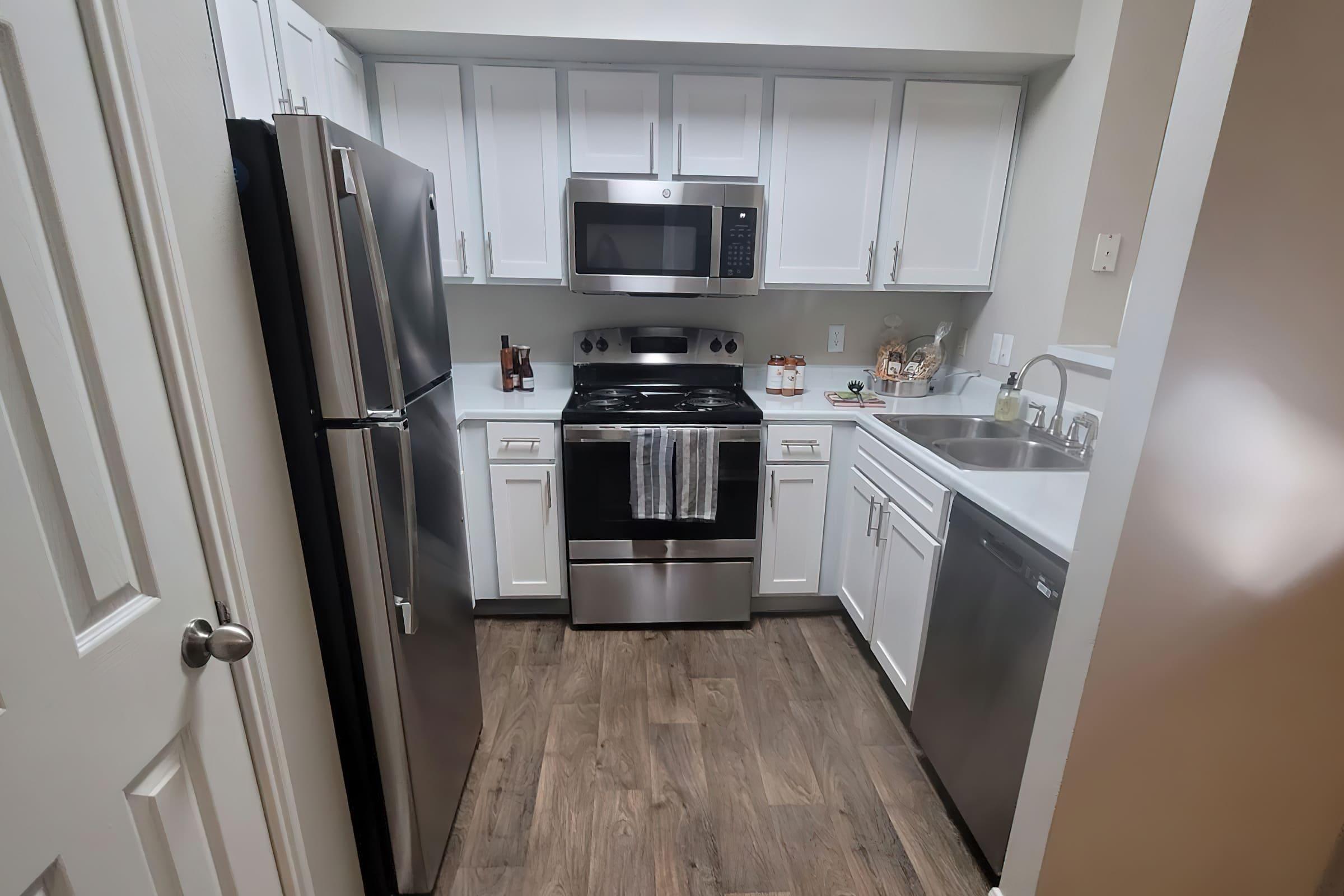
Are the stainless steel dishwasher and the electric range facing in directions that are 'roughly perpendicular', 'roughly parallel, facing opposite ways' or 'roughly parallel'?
roughly perpendicular

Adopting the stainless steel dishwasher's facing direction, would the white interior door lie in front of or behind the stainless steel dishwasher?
in front

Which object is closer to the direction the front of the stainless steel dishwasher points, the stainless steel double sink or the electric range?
the electric range

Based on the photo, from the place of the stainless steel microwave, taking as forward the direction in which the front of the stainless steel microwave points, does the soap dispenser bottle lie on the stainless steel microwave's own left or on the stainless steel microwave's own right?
on the stainless steel microwave's own left

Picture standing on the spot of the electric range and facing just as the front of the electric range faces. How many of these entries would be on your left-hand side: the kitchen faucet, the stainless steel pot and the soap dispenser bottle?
3

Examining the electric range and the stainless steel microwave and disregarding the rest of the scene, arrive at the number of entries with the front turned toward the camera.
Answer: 2

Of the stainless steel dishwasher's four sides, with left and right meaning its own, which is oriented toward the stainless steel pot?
right

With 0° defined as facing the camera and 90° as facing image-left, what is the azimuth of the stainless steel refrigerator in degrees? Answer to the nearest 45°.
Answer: approximately 315°

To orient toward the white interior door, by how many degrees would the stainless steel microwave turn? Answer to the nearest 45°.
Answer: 0° — it already faces it

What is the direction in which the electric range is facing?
toward the camera

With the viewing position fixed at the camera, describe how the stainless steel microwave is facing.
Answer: facing the viewer

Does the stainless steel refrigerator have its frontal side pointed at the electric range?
no

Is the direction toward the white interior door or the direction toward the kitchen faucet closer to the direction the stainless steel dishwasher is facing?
the white interior door

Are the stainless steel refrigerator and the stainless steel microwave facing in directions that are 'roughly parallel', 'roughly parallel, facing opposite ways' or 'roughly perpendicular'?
roughly perpendicular

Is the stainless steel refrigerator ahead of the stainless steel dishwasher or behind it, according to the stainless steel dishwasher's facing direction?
ahead

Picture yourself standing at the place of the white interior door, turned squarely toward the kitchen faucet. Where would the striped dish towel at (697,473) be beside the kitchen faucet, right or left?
left

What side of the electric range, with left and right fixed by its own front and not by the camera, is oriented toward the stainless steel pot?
left

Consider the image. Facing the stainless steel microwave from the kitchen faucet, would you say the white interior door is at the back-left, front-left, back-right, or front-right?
front-left

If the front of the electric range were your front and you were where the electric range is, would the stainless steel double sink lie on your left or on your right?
on your left

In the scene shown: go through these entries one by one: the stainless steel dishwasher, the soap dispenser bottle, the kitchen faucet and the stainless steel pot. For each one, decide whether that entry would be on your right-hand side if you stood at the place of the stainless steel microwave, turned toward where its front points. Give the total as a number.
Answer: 0
